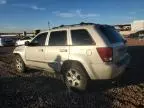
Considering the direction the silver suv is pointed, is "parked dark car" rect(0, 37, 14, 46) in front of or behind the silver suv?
in front

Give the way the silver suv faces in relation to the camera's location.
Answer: facing away from the viewer and to the left of the viewer
